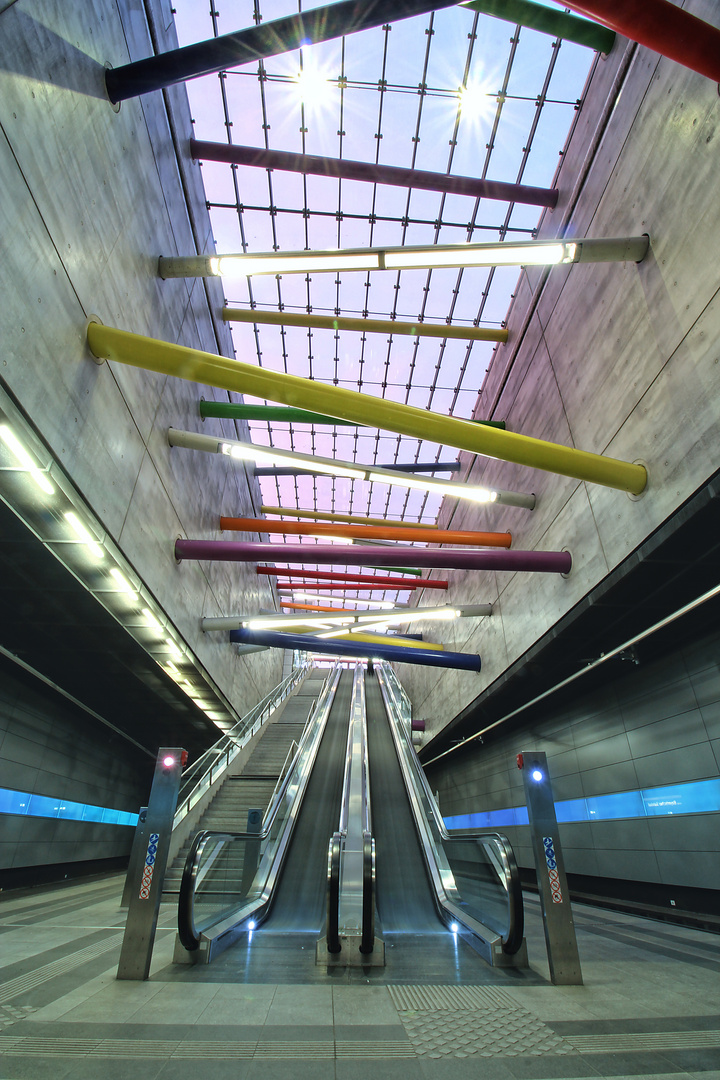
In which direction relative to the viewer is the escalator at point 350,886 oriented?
toward the camera

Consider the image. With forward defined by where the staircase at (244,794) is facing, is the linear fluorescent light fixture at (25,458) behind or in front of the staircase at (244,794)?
in front

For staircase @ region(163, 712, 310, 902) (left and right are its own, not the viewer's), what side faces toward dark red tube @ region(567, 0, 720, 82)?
front

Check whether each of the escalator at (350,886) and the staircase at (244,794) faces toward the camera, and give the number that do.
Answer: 2

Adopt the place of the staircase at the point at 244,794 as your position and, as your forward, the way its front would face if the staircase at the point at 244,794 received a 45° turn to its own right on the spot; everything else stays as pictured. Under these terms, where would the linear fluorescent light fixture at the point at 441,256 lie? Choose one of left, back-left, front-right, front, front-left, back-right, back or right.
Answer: front-left

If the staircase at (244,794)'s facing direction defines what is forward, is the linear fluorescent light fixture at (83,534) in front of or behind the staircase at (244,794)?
in front

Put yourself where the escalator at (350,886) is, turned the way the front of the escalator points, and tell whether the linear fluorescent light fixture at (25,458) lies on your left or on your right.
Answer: on your right

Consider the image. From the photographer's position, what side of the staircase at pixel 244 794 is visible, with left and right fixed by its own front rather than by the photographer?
front

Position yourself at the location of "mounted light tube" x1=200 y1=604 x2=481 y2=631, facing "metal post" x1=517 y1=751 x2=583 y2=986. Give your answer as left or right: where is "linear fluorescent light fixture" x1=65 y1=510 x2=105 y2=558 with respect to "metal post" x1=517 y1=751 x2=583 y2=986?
right
